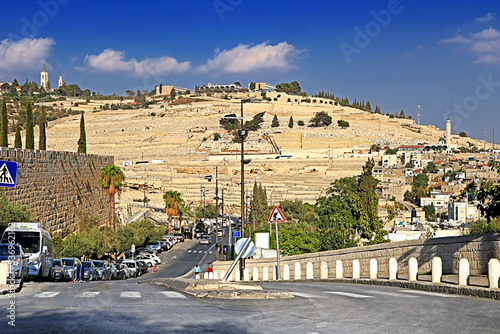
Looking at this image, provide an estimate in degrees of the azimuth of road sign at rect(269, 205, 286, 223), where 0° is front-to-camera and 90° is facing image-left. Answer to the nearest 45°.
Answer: approximately 0°

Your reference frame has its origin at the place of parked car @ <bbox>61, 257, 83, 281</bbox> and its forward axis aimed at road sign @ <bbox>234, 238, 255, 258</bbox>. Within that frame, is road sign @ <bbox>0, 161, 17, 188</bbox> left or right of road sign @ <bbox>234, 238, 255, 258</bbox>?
right

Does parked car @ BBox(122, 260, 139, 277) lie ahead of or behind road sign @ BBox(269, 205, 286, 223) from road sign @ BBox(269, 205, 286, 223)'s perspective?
behind

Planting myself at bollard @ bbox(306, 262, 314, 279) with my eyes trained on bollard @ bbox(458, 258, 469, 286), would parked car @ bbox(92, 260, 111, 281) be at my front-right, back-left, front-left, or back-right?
back-right

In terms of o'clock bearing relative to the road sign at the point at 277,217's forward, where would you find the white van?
The white van is roughly at 3 o'clock from the road sign.

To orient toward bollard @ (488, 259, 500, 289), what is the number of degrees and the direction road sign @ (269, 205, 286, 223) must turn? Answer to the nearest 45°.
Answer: approximately 45° to its left

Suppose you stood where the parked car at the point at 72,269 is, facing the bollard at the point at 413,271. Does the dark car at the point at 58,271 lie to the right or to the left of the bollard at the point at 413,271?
right

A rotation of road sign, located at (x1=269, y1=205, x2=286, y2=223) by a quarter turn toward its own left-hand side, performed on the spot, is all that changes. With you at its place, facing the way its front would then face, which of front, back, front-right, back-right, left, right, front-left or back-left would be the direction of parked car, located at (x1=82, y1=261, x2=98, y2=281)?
back-left

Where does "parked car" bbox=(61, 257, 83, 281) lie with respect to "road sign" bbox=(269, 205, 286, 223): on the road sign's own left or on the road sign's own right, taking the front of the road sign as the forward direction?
on the road sign's own right

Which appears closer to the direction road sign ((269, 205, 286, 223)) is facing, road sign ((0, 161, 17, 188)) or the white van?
the road sign
